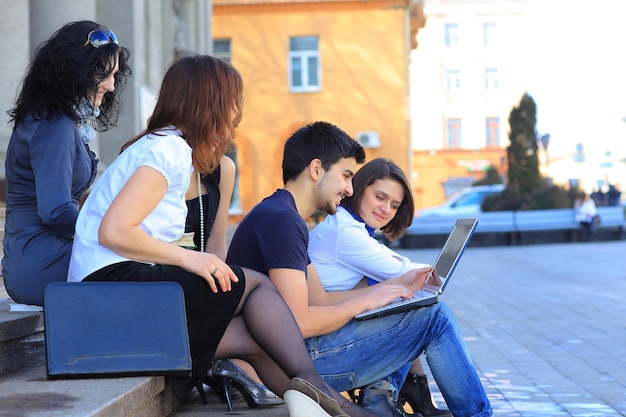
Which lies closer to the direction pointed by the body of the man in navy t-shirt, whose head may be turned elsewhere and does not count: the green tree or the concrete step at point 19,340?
the green tree

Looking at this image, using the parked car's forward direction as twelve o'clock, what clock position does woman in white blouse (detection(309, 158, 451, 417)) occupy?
The woman in white blouse is roughly at 9 o'clock from the parked car.

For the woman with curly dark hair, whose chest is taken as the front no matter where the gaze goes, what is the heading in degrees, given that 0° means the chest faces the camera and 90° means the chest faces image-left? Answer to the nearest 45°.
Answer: approximately 270°

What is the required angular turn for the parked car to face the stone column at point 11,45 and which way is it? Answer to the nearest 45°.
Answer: approximately 90° to its left

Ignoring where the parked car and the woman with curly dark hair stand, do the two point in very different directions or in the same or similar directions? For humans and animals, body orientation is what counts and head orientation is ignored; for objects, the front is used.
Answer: very different directions

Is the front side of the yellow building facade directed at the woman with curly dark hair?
yes

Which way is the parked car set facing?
to the viewer's left

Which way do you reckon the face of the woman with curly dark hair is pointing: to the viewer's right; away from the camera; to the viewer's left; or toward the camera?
to the viewer's right

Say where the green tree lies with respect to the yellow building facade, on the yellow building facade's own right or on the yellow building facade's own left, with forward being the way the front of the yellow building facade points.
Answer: on the yellow building facade's own left

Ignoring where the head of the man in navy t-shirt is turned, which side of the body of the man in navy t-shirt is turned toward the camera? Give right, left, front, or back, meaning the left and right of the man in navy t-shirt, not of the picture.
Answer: right
